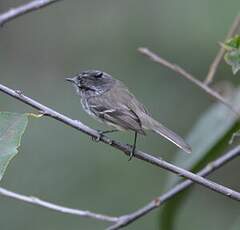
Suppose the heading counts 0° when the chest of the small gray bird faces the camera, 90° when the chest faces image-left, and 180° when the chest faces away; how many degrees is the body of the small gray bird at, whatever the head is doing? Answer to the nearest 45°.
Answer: approximately 90°

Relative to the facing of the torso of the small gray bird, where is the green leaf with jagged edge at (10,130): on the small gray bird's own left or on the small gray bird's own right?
on the small gray bird's own left

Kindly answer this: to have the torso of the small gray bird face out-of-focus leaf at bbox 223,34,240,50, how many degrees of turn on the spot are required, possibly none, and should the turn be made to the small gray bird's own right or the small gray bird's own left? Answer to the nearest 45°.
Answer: approximately 135° to the small gray bird's own left
